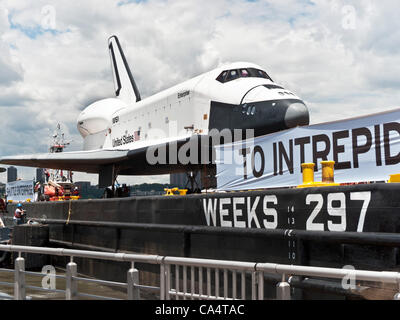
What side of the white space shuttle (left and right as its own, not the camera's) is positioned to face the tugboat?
back

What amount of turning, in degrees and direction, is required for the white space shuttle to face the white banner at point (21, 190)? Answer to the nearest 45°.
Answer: approximately 180°

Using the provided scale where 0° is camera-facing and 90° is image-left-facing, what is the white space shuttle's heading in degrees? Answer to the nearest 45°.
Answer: approximately 315°

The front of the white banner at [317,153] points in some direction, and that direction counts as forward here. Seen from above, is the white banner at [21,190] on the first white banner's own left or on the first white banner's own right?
on the first white banner's own right

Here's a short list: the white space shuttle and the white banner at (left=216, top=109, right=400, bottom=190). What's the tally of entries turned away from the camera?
0

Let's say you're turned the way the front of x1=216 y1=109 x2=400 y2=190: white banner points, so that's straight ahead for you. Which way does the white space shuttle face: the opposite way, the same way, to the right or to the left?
to the left

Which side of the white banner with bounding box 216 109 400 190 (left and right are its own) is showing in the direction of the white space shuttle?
right

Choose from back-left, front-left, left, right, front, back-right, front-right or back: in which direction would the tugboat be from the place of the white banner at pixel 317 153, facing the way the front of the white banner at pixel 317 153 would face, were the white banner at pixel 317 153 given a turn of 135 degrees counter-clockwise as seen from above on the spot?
back-left

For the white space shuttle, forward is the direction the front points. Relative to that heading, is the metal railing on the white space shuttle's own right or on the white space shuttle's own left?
on the white space shuttle's own right

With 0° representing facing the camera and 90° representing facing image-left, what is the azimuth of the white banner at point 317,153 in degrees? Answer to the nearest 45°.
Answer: approximately 45°

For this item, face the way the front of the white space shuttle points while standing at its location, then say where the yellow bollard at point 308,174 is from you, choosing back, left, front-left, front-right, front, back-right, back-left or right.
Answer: front-right

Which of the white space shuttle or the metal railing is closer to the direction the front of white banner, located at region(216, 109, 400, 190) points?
the metal railing

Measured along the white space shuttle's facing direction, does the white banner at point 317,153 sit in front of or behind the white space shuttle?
in front

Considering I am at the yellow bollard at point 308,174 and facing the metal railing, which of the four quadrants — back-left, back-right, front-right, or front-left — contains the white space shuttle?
back-right
